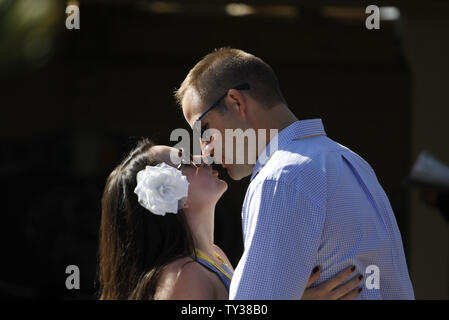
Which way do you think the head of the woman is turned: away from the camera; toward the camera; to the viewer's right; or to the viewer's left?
to the viewer's right

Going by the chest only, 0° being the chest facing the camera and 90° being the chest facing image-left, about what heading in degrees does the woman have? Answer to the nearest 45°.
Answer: approximately 270°

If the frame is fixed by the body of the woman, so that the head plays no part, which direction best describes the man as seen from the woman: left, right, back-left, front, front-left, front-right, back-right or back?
front-right

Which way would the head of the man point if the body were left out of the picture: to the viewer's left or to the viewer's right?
to the viewer's left
